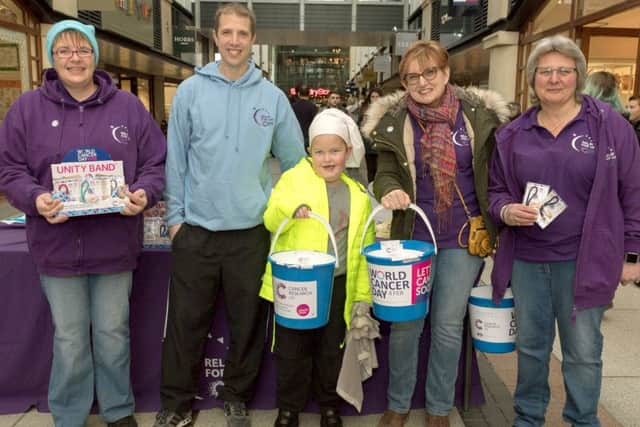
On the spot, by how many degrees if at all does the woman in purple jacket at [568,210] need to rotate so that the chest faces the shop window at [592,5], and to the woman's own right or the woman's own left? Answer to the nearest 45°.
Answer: approximately 180°

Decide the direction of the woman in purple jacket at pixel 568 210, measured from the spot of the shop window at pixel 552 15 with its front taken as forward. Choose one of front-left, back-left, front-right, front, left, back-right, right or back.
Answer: front-left

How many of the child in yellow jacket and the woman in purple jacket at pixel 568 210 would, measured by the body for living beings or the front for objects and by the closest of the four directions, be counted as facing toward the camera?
2

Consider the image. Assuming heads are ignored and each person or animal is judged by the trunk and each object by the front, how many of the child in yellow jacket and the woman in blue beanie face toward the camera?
2

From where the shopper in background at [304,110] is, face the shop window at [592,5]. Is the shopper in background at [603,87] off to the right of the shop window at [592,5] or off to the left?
right

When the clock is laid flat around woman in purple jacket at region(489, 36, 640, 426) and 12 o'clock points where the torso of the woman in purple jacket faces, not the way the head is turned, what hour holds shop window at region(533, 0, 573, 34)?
The shop window is roughly at 6 o'clock from the woman in purple jacket.

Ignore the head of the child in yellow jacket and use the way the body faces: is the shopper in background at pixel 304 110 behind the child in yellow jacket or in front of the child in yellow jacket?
behind

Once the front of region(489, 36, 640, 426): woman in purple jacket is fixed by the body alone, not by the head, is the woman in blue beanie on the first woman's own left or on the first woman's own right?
on the first woman's own right

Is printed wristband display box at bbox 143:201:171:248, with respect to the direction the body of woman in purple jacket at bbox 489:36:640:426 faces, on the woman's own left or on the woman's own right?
on the woman's own right
